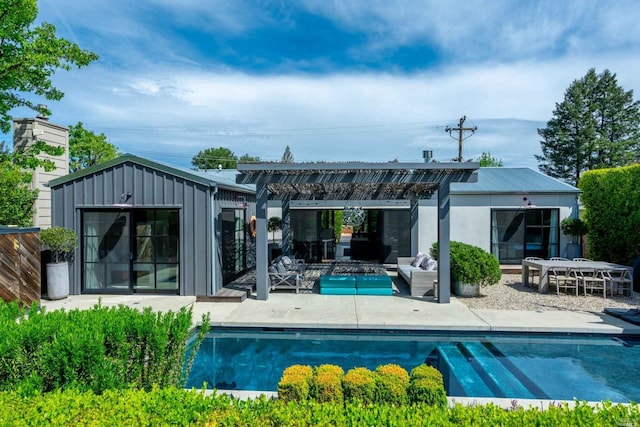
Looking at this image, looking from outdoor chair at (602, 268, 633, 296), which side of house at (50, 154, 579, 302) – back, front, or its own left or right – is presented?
left

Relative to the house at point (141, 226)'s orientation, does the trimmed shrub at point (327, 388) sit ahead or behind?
ahead

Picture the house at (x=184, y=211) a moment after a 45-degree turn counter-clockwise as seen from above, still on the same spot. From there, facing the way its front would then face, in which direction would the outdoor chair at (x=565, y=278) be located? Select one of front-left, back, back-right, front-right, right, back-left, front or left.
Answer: front-left

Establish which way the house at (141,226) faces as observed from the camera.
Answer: facing the viewer

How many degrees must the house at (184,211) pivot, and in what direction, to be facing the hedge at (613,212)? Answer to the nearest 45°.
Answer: approximately 90° to its left

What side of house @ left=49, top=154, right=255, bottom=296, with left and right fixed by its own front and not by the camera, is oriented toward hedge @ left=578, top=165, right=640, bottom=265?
left

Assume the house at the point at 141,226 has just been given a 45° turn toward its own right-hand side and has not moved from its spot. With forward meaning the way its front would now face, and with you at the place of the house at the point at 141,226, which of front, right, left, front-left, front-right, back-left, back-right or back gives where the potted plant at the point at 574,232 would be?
back-left

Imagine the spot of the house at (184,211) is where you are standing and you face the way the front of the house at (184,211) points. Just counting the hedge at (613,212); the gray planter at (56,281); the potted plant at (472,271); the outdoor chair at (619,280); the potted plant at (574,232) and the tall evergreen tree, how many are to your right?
1

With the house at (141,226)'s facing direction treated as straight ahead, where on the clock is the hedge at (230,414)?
The hedge is roughly at 12 o'clock from the house.

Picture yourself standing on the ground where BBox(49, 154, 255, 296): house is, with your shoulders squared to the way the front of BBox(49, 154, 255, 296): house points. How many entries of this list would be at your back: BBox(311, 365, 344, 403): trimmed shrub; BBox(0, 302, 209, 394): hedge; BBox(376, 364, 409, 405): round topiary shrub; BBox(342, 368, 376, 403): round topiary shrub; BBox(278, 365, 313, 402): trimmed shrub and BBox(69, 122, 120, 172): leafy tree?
1
